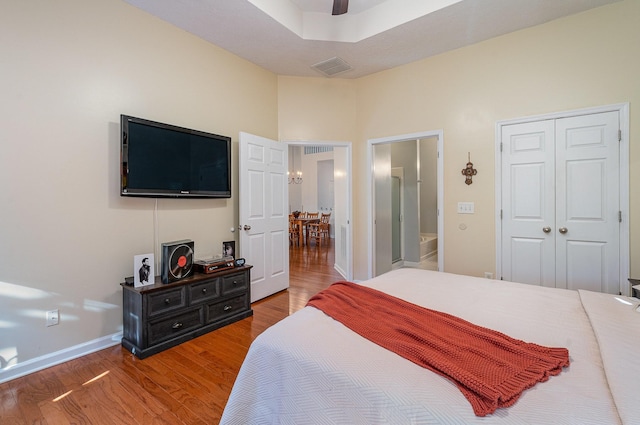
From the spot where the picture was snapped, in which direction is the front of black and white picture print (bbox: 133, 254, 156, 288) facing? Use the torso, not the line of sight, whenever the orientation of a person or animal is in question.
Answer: facing the viewer and to the right of the viewer

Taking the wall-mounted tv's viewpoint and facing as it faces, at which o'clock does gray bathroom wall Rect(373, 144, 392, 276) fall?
The gray bathroom wall is roughly at 10 o'clock from the wall-mounted tv.

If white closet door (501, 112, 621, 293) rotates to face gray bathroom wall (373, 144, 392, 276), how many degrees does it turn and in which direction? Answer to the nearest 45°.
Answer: approximately 45° to its right

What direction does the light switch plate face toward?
toward the camera

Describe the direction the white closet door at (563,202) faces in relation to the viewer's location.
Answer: facing the viewer and to the left of the viewer

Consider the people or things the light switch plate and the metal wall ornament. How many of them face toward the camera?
2

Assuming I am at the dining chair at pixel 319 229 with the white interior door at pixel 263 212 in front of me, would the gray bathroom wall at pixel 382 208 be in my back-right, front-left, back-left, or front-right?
front-left

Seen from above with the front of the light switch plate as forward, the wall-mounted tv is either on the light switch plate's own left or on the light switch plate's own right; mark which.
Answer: on the light switch plate's own right

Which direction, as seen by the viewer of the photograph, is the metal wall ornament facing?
facing the viewer

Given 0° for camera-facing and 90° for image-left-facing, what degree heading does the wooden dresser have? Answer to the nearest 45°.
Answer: approximately 315°

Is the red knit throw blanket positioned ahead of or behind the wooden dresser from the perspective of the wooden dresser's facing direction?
ahead

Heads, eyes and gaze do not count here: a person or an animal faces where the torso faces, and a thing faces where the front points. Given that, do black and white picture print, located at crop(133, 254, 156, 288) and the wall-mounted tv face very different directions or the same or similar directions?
same or similar directions

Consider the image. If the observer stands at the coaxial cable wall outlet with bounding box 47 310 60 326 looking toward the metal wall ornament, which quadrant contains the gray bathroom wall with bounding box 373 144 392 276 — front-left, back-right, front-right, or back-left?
front-left

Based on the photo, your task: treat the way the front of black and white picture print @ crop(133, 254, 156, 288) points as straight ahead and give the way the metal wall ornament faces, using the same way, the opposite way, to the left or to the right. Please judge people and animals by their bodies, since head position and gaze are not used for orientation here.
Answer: to the right

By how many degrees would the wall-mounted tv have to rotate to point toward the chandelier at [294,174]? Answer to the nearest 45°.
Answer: approximately 90° to its left
